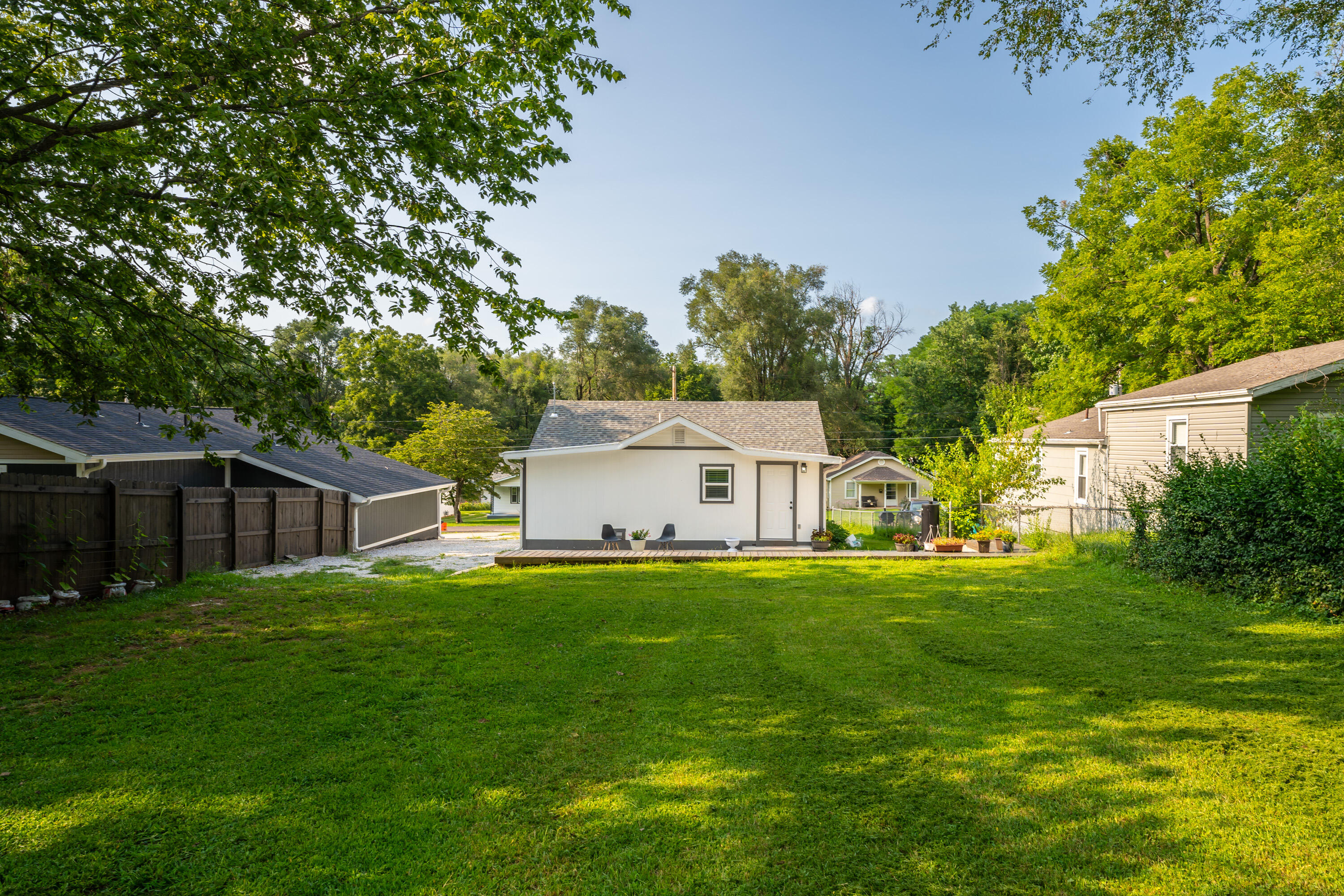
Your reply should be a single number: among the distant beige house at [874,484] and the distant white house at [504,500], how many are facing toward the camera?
2

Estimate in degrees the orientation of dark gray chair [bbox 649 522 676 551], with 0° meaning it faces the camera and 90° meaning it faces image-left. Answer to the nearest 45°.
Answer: approximately 45°

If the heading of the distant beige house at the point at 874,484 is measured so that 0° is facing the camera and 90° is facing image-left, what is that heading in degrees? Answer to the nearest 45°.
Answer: approximately 0°
